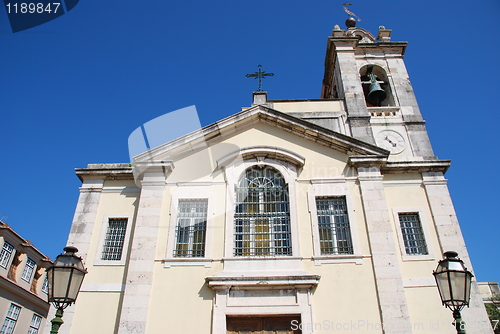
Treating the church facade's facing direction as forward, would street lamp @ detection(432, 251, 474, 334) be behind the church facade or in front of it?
in front

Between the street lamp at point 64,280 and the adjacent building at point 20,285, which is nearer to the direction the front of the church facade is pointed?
the street lamp

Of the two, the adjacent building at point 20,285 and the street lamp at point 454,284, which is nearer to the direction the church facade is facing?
the street lamp

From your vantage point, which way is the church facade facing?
toward the camera

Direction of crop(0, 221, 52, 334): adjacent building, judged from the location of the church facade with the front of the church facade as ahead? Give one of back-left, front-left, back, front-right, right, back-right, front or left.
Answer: back-right

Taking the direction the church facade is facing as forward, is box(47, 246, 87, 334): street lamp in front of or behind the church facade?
in front
